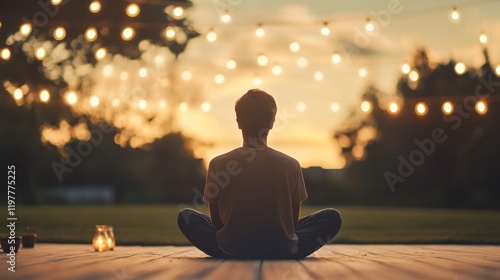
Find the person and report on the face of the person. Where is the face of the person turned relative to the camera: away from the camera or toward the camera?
away from the camera

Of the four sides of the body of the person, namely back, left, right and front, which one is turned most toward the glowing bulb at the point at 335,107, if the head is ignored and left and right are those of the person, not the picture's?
front

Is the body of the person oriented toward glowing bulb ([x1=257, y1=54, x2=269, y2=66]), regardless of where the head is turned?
yes

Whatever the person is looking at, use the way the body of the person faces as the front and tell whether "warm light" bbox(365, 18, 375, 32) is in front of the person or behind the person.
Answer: in front

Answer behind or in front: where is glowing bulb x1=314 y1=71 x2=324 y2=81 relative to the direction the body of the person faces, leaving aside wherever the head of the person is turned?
in front

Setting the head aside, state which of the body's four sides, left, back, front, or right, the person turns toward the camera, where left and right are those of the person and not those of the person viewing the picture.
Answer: back
